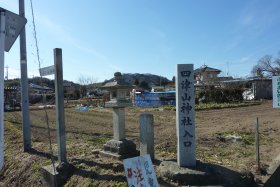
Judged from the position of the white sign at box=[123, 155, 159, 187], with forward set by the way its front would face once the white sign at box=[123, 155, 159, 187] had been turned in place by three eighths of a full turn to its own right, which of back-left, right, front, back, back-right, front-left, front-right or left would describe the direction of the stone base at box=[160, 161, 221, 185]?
right

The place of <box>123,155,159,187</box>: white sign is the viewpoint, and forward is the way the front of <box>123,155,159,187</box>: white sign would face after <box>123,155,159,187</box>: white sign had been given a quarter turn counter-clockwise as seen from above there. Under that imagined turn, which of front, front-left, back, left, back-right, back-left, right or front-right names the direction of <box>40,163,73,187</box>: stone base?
back-left

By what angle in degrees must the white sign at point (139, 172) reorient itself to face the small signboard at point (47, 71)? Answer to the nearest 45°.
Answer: approximately 135° to its right

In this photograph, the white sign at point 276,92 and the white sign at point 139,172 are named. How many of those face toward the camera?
2

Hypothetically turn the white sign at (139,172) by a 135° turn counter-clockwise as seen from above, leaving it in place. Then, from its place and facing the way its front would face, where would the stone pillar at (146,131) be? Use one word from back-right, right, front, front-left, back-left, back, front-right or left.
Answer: front-left

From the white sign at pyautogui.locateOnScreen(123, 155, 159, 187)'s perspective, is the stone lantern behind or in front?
behind

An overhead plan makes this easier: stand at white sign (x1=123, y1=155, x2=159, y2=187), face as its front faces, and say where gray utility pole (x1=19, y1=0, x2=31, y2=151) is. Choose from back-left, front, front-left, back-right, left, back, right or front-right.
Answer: back-right

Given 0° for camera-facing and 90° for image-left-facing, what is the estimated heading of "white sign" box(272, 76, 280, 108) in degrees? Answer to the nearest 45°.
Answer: approximately 0°
